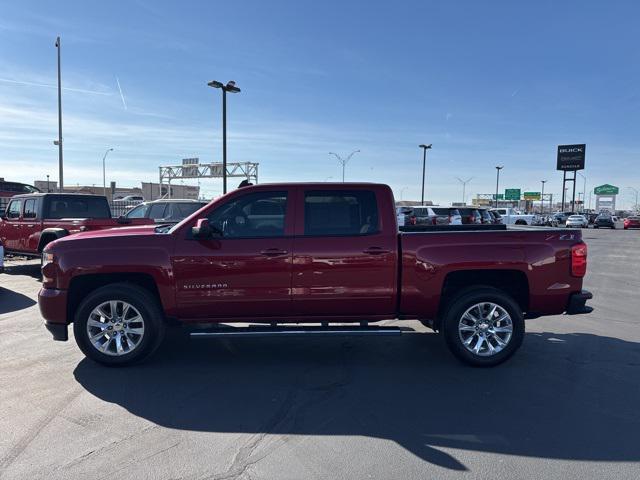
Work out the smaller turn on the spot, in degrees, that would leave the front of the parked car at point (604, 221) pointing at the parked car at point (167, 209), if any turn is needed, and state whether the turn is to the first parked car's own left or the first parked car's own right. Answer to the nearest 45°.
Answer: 0° — it already faces it

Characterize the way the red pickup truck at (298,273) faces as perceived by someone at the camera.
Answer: facing to the left of the viewer

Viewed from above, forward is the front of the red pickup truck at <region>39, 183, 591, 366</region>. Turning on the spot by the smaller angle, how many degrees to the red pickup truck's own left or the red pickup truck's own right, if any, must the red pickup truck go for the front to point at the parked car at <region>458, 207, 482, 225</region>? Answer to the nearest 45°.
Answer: approximately 90° to the red pickup truck's own right

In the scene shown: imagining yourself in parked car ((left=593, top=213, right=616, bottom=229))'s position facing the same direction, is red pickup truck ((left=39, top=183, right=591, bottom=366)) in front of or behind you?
in front

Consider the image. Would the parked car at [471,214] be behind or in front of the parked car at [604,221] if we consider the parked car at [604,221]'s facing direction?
in front

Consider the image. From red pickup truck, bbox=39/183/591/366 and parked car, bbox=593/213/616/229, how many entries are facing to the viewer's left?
1

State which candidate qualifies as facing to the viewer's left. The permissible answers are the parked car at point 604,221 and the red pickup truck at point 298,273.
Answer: the red pickup truck
